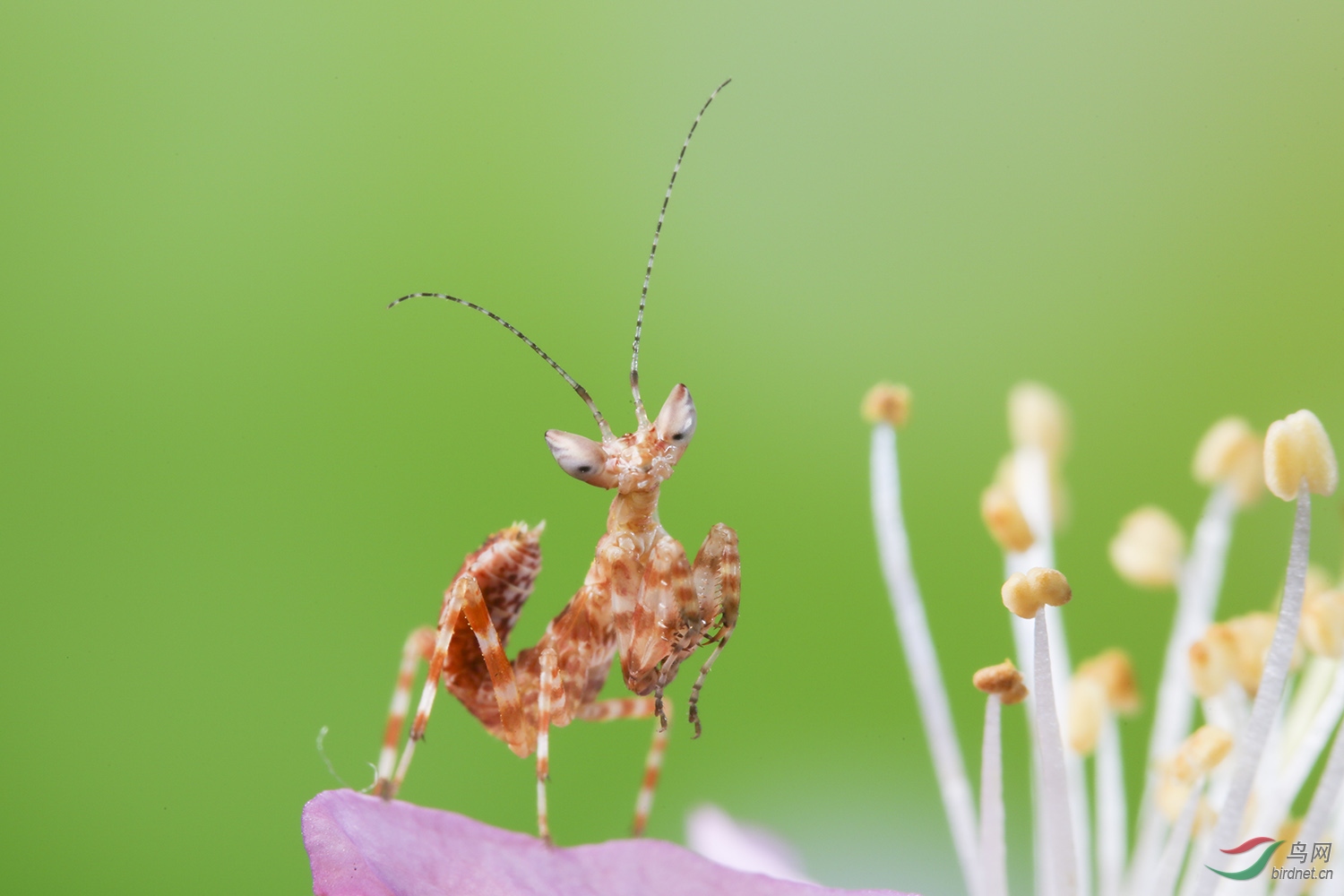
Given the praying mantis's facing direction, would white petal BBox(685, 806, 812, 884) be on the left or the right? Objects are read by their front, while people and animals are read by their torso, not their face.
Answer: on its left

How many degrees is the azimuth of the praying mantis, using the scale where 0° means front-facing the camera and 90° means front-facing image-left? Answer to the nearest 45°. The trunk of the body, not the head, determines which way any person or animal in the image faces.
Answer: approximately 315°
